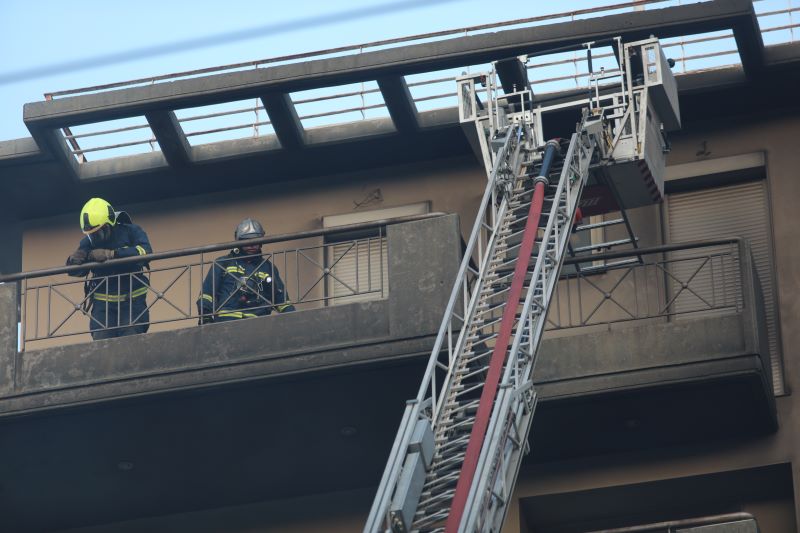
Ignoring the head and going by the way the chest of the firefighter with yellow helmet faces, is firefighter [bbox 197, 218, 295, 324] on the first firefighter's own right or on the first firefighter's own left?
on the first firefighter's own left

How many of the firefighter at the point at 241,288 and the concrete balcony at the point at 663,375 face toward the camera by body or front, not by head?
2

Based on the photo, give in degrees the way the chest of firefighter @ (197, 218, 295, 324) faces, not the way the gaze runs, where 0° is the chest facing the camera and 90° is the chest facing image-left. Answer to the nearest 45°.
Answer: approximately 0°

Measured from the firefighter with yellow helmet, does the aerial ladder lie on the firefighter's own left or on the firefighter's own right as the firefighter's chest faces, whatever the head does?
on the firefighter's own left

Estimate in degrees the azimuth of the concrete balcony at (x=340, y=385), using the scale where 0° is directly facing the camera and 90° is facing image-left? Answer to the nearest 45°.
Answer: approximately 0°

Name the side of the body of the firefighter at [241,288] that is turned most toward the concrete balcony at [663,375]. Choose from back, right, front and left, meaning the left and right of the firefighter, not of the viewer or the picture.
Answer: left
